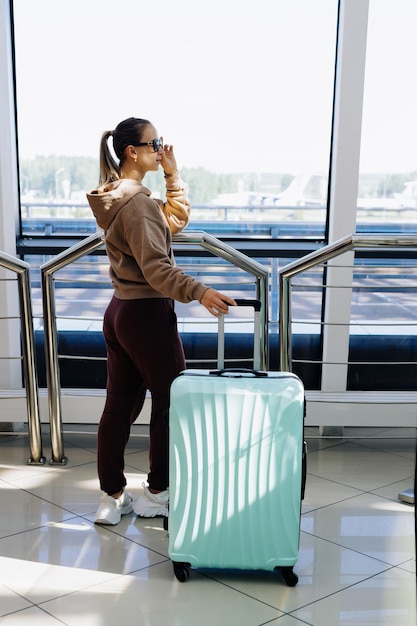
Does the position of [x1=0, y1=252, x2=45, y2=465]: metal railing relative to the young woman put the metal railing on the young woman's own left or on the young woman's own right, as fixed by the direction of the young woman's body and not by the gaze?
on the young woman's own left

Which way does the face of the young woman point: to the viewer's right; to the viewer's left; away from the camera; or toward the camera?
to the viewer's right

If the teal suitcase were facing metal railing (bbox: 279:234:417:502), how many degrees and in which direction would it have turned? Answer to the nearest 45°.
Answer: approximately 180°

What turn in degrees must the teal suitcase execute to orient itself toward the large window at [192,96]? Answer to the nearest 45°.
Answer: approximately 180°

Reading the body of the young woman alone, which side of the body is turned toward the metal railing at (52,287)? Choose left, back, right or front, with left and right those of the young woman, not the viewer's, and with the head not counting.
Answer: left

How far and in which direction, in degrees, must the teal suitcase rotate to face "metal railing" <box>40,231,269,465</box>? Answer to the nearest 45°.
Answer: approximately 135° to its right

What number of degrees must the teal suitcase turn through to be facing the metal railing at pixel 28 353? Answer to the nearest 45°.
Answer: approximately 135° to its right

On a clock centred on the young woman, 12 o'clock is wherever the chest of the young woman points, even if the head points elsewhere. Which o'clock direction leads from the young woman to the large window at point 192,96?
The large window is roughly at 11 o'clock from the young woman.

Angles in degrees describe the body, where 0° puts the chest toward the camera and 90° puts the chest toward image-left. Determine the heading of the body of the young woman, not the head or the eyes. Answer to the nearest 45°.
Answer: approximately 225°

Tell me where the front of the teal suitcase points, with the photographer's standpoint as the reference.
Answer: facing the viewer
